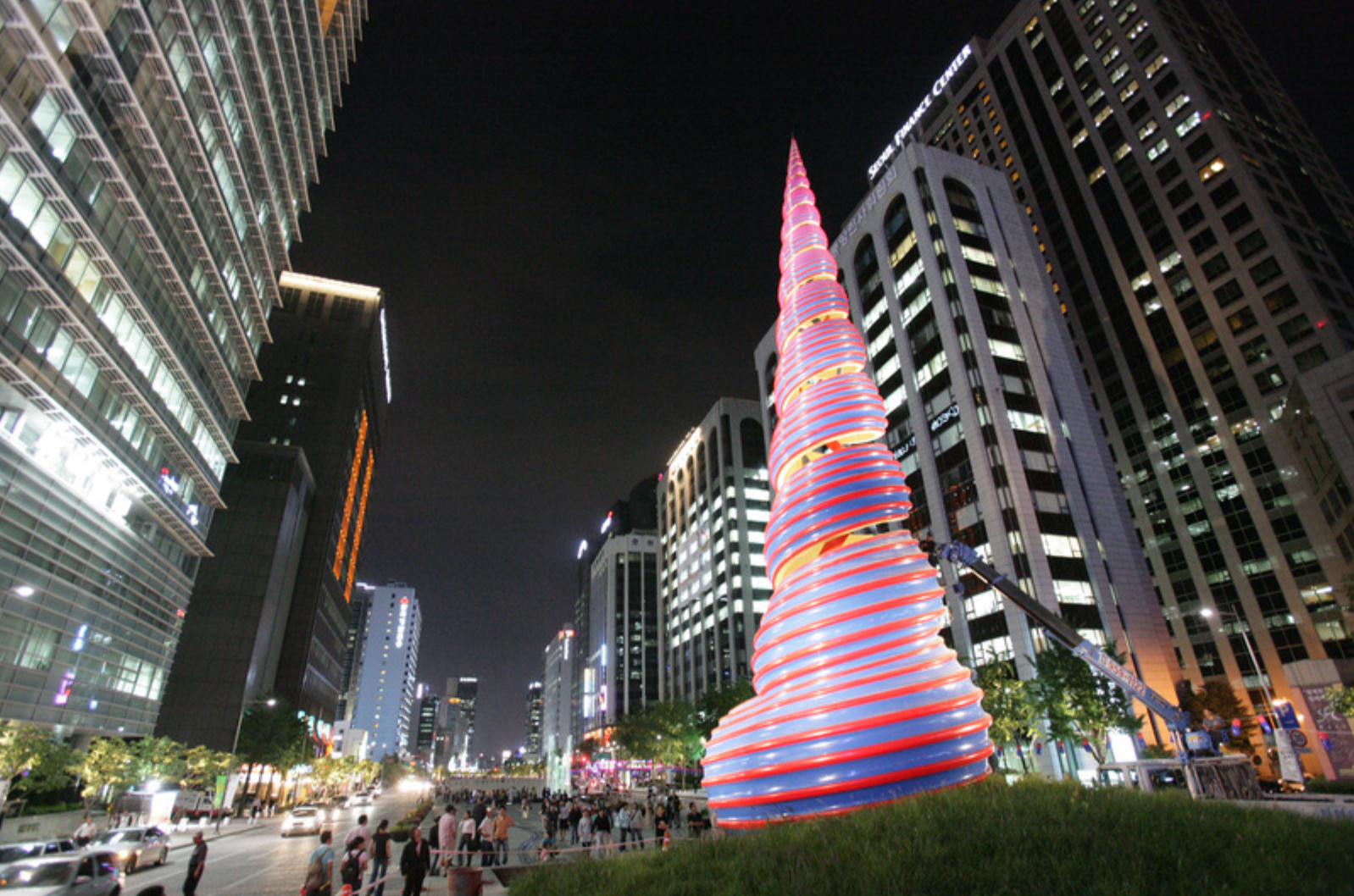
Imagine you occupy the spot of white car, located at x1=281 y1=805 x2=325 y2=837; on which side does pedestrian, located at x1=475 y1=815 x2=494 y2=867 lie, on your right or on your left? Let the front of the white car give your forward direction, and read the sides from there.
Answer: on your left

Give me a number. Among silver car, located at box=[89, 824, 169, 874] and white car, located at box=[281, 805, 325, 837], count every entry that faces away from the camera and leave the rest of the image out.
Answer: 0

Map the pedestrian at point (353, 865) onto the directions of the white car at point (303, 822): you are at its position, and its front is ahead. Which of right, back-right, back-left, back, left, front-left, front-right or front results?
front-left

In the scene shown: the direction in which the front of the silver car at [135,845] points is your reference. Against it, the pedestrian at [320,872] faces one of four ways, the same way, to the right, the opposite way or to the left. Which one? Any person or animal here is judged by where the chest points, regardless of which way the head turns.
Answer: the opposite way

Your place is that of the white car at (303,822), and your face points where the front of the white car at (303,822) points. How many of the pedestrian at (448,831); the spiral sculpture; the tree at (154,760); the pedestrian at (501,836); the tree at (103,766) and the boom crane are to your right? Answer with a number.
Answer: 2

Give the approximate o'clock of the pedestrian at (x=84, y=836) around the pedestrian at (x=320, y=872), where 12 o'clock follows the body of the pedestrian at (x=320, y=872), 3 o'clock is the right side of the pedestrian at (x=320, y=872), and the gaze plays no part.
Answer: the pedestrian at (x=84, y=836) is roughly at 10 o'clock from the pedestrian at (x=320, y=872).

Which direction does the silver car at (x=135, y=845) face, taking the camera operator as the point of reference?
facing the viewer and to the left of the viewer

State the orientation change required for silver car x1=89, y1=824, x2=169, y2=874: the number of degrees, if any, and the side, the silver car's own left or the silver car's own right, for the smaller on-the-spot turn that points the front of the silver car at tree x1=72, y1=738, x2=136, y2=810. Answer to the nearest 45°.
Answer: approximately 135° to the silver car's own right

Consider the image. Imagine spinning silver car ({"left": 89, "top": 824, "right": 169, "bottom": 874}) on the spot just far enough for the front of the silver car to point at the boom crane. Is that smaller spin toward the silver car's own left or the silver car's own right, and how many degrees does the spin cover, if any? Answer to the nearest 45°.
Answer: approximately 90° to the silver car's own left

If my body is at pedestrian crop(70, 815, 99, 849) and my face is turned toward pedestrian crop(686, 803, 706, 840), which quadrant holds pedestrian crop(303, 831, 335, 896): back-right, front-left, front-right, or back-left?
front-right

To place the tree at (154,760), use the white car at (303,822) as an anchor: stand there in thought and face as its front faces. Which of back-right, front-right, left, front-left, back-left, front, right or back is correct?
right

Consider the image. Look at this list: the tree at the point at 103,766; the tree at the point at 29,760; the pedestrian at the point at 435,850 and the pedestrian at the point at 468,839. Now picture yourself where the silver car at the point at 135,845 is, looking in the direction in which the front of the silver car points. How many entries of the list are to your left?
2

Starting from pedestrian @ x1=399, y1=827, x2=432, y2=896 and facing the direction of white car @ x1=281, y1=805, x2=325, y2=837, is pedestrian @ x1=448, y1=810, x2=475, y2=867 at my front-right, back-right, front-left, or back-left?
front-right

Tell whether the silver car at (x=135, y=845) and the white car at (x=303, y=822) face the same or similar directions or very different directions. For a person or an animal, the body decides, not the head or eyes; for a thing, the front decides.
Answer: same or similar directions

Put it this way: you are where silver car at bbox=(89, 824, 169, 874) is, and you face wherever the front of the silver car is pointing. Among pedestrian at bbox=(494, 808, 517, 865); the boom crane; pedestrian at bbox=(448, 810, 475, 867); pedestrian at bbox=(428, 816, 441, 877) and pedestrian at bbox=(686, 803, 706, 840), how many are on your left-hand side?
5
